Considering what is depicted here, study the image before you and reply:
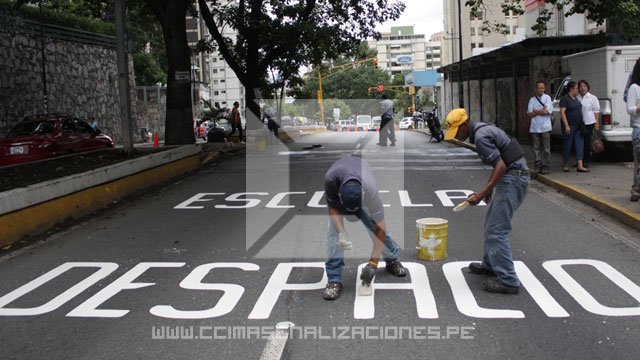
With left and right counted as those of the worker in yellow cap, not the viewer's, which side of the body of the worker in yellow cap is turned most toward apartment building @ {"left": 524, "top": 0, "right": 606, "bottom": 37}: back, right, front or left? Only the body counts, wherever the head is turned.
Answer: right

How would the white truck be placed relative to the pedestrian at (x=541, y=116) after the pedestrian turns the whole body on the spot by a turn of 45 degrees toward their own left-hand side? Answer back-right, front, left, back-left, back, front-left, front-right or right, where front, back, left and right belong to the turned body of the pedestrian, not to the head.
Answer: left

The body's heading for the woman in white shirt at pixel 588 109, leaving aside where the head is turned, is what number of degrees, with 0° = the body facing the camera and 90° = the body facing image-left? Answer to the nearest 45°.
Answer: approximately 45°

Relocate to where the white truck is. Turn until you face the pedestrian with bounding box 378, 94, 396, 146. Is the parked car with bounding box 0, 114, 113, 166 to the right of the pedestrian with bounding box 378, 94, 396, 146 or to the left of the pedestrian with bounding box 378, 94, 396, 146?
left

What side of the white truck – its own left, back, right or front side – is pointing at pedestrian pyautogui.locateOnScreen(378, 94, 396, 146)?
front

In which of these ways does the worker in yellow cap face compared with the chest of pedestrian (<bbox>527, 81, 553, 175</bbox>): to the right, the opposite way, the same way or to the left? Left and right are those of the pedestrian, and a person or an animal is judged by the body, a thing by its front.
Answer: to the right

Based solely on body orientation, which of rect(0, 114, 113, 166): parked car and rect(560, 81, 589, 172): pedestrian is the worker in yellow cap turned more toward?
the parked car

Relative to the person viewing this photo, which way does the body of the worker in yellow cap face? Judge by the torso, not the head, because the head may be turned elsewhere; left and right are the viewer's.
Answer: facing to the left of the viewer

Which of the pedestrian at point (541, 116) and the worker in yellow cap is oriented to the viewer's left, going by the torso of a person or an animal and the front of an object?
the worker in yellow cap

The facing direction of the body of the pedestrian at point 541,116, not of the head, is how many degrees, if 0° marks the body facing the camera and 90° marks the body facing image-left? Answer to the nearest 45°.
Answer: approximately 0°

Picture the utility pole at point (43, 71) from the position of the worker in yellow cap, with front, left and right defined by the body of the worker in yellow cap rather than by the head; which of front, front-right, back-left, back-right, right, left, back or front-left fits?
front-right

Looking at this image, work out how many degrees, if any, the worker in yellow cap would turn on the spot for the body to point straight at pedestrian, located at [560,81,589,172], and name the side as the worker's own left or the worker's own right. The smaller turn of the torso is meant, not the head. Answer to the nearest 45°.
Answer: approximately 90° to the worker's own right
